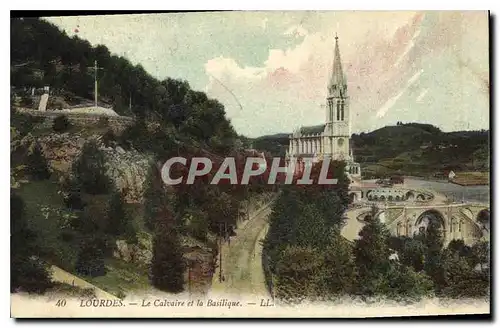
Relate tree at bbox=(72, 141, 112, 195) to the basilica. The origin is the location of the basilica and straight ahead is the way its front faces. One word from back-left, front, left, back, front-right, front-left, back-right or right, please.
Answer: back-right

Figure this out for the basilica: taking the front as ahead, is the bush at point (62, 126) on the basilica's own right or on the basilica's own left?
on the basilica's own right

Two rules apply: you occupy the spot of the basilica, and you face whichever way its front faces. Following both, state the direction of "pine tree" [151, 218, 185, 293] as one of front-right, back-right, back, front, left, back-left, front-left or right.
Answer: back-right

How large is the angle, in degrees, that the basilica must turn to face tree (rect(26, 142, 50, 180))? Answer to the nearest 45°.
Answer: approximately 135° to its right

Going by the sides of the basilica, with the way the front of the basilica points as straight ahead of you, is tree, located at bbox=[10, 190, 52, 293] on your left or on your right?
on your right

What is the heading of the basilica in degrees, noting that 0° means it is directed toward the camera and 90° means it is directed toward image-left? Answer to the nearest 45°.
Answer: approximately 315°

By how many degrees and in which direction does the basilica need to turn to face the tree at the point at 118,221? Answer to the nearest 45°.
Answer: approximately 135° to its right

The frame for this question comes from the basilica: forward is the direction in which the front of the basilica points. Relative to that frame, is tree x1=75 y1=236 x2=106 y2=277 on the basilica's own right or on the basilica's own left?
on the basilica's own right
